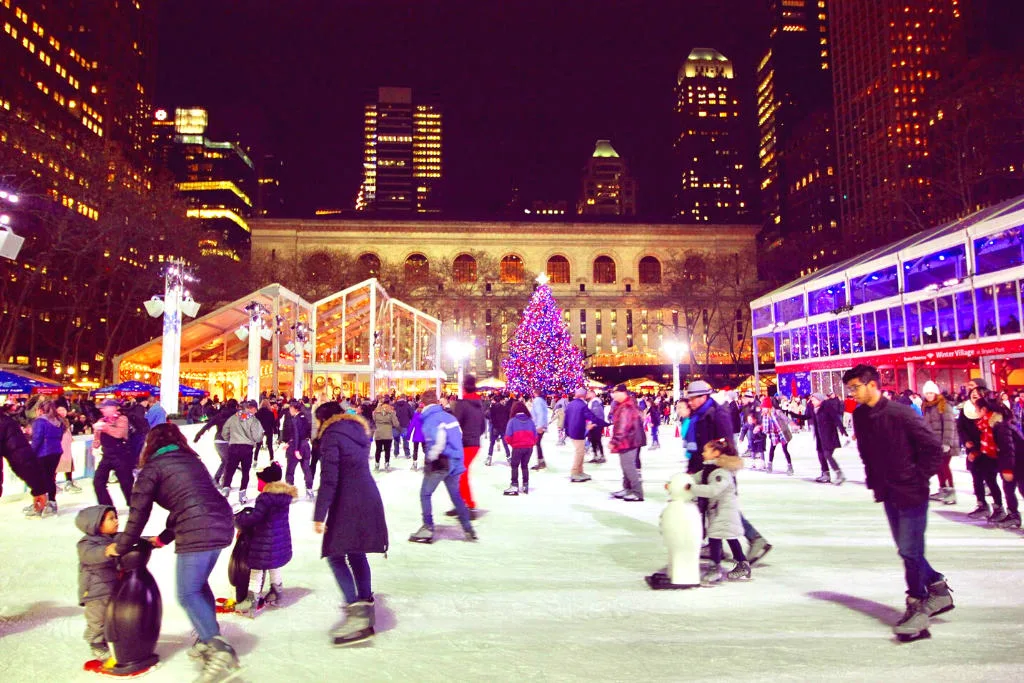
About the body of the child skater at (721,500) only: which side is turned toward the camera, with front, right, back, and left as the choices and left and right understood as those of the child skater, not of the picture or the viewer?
left

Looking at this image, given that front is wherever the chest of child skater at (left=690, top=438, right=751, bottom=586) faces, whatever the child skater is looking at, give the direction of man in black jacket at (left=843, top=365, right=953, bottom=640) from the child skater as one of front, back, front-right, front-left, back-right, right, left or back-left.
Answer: back-left

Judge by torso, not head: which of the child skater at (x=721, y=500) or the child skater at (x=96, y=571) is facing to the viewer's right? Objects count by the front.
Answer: the child skater at (x=96, y=571)

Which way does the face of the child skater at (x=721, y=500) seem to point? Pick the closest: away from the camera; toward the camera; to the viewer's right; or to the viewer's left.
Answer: to the viewer's left

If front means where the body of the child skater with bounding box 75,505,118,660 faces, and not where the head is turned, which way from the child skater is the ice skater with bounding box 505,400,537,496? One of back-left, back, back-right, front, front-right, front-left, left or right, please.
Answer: front-left

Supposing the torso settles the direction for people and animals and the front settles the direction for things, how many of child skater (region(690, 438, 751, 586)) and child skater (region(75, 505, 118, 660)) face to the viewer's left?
1

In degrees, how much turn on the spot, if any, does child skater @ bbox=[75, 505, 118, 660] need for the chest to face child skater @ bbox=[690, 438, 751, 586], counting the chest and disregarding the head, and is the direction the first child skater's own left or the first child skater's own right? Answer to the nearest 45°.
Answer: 0° — they already face them

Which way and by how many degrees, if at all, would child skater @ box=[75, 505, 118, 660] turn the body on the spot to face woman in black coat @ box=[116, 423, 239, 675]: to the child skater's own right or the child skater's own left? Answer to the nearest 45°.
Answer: approximately 45° to the child skater's own right

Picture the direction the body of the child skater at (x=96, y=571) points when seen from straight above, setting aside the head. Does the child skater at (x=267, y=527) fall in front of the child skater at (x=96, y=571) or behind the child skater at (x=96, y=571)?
in front

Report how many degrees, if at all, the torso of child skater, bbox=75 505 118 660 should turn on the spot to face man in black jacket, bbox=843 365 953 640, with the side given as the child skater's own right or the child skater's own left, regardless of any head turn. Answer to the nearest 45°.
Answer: approximately 45° to the child skater's own right

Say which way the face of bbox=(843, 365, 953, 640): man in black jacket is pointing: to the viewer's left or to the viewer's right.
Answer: to the viewer's left

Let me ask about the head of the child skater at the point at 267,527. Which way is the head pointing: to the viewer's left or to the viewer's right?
to the viewer's left

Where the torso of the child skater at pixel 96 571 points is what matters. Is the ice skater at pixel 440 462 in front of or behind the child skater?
in front

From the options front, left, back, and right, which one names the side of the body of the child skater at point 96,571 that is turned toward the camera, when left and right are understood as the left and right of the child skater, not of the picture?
right
